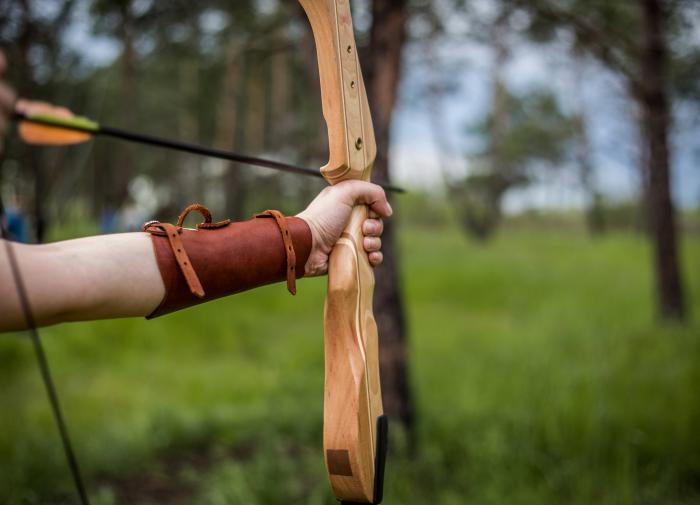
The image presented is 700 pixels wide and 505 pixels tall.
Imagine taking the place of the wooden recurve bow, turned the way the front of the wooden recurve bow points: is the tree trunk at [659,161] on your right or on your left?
on your left

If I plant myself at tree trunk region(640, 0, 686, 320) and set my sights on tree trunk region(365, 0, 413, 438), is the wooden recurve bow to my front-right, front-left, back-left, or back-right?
front-left

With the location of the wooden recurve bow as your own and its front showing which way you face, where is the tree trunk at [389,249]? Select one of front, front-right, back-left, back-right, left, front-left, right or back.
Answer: left

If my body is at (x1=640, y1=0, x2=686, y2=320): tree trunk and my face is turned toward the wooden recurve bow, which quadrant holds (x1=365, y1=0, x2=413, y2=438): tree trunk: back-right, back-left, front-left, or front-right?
front-right

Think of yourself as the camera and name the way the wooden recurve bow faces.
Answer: facing to the right of the viewer
